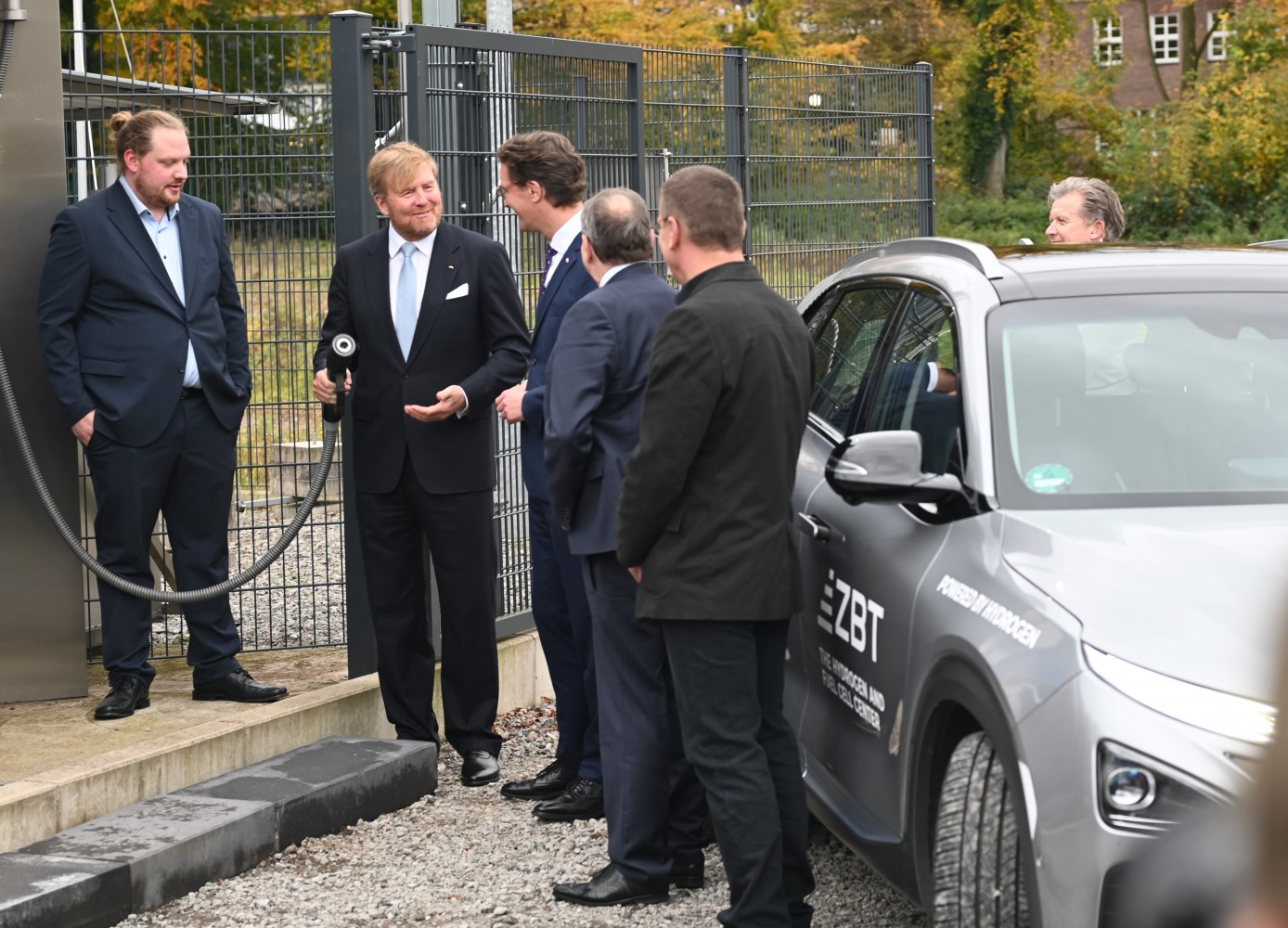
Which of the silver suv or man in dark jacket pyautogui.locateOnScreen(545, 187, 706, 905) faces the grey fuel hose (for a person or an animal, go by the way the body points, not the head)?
the man in dark jacket

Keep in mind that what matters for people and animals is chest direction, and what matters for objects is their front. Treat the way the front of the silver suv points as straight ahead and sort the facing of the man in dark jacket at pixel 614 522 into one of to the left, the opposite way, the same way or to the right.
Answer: the opposite way

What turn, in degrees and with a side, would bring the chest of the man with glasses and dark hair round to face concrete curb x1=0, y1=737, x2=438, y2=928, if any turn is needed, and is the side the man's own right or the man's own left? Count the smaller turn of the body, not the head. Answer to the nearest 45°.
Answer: approximately 45° to the man's own left

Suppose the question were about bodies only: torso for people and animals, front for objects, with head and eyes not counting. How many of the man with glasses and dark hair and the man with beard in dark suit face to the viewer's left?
1

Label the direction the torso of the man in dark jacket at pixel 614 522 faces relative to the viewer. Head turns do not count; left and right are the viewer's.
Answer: facing away from the viewer and to the left of the viewer

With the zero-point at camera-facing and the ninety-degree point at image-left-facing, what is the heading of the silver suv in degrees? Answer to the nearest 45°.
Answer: approximately 315°

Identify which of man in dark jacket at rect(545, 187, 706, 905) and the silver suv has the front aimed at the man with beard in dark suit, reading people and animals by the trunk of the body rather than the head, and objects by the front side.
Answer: the man in dark jacket

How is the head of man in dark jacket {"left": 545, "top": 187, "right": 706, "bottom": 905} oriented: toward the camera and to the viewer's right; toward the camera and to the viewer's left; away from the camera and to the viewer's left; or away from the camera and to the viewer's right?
away from the camera and to the viewer's left

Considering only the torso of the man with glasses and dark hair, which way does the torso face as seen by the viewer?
to the viewer's left

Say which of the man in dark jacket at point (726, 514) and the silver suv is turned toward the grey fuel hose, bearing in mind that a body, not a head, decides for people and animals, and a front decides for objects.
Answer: the man in dark jacket

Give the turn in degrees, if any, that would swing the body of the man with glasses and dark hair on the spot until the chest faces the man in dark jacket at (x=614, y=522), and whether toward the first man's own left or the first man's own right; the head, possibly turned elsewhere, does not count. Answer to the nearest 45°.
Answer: approximately 90° to the first man's own left

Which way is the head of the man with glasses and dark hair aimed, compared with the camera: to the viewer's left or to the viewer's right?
to the viewer's left

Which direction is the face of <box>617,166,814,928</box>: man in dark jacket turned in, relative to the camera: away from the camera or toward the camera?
away from the camera

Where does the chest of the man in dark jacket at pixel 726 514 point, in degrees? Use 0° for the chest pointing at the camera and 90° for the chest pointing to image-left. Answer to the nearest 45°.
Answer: approximately 135°

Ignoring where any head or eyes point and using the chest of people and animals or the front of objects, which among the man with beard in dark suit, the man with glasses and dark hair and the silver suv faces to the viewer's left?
the man with glasses and dark hair
